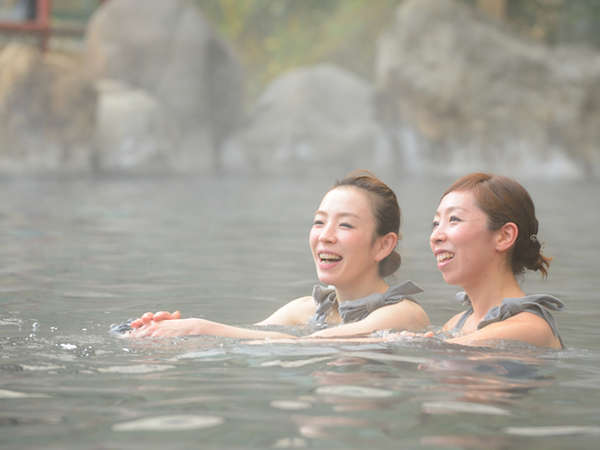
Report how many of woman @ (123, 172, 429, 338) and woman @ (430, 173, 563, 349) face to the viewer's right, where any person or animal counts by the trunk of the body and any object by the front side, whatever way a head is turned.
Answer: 0

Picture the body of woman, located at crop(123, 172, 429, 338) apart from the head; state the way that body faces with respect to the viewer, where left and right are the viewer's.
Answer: facing the viewer and to the left of the viewer

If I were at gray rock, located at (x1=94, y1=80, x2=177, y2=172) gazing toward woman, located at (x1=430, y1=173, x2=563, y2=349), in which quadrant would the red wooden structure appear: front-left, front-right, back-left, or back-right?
back-right

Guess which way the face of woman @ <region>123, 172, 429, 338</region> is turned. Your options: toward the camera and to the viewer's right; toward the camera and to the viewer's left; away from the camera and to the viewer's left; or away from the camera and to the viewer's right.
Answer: toward the camera and to the viewer's left

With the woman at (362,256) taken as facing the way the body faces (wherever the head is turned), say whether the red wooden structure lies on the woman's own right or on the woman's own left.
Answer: on the woman's own right

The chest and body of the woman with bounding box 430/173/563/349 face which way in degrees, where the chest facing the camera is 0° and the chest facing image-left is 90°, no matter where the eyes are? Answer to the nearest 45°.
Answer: approximately 45°

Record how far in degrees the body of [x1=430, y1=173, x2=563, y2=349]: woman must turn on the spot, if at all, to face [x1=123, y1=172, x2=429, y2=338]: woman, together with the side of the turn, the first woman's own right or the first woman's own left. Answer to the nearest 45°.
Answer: approximately 90° to the first woman's own right

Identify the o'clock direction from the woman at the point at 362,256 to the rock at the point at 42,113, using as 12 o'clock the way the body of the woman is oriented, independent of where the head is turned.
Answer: The rock is roughly at 4 o'clock from the woman.

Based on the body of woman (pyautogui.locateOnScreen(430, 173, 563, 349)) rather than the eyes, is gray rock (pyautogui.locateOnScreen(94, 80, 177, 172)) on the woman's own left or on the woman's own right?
on the woman's own right

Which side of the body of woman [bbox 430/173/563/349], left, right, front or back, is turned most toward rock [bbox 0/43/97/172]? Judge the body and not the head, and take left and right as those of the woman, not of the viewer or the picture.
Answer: right

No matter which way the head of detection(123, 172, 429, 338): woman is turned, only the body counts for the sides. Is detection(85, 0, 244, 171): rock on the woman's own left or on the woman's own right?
on the woman's own right
